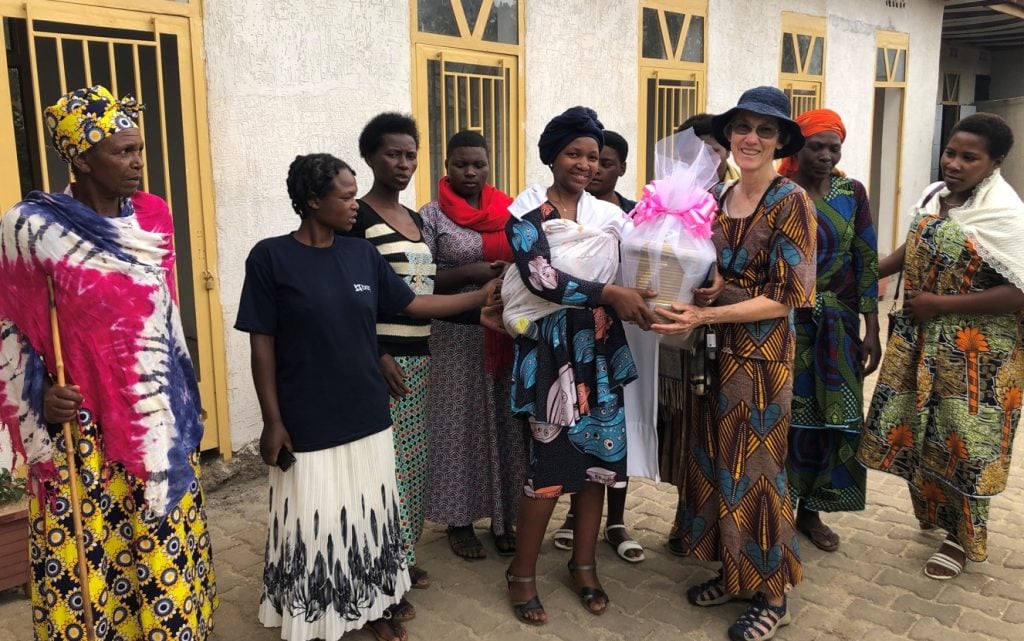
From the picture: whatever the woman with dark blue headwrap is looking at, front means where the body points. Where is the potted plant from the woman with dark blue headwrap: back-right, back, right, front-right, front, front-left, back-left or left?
back-right

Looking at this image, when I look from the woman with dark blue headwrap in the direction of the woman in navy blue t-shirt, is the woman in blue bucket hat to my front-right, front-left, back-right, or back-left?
back-left

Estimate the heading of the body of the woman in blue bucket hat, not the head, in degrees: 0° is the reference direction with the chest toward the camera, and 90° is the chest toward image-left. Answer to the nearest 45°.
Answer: approximately 45°

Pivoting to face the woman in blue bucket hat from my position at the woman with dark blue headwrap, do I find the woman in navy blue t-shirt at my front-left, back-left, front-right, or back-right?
back-right

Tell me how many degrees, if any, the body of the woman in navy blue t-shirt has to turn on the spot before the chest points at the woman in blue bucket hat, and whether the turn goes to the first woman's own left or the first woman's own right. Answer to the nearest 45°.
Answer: approximately 45° to the first woman's own left

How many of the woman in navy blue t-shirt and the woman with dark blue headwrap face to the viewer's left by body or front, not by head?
0

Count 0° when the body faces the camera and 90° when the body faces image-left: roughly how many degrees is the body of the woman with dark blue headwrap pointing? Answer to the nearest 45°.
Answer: approximately 315°

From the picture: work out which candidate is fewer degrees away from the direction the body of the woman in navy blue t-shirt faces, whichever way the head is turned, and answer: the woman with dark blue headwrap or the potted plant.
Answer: the woman with dark blue headwrap

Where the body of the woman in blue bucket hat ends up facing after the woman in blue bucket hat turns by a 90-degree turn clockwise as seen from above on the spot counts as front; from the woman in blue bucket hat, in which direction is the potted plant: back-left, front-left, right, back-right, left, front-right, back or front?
front-left

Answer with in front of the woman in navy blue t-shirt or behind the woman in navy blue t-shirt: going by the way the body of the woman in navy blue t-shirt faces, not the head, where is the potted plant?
behind

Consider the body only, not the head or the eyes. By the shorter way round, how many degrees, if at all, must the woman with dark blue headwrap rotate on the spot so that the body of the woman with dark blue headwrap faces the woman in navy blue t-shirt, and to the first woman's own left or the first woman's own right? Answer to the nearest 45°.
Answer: approximately 90° to the first woman's own right
